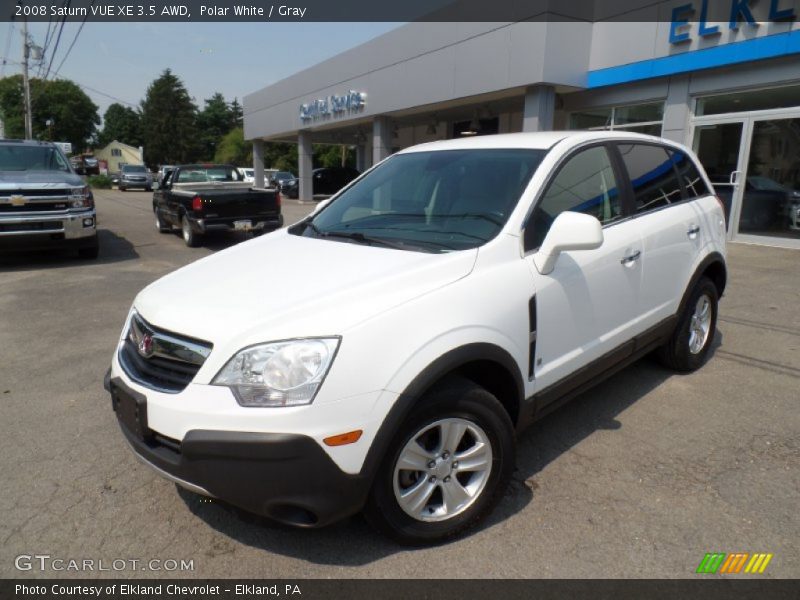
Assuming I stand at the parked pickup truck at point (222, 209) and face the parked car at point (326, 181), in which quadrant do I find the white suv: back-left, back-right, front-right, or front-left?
back-right

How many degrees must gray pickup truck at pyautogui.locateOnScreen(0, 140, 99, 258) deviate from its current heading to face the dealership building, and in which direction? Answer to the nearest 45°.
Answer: approximately 90° to its left

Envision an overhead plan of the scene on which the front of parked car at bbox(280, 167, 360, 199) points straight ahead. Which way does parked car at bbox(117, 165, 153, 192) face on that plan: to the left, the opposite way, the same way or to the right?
to the left

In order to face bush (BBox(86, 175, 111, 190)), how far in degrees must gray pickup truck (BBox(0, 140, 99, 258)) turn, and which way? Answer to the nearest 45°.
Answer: approximately 180°

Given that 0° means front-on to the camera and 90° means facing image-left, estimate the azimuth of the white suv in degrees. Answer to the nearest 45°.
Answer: approximately 45°

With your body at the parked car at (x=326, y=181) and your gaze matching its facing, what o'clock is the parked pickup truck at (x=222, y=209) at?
the parked pickup truck at (x=222, y=209) is roughly at 9 o'clock from the parked car at (x=326, y=181).

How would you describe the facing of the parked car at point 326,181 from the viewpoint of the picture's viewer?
facing to the left of the viewer

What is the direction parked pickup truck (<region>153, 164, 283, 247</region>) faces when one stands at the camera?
facing away from the viewer and to the left of the viewer

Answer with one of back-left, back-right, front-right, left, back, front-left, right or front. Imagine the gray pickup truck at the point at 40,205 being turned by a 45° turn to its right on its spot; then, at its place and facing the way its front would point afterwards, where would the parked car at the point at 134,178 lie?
back-right
